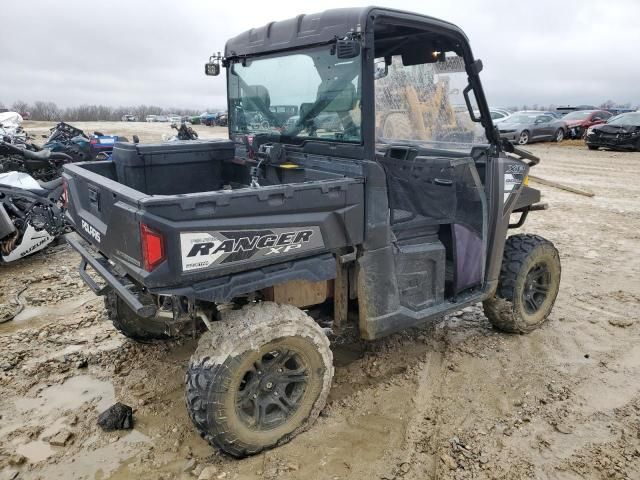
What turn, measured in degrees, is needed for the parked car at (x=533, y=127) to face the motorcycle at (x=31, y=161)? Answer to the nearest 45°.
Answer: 0° — it already faces it

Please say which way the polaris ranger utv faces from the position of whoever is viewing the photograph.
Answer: facing away from the viewer and to the right of the viewer

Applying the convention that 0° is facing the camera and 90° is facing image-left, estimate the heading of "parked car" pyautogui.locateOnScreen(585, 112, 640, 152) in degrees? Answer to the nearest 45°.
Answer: approximately 45°

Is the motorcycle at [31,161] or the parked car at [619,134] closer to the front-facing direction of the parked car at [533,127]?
the motorcycle

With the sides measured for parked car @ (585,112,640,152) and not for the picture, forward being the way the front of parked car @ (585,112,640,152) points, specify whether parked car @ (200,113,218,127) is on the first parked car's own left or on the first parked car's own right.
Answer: on the first parked car's own right
